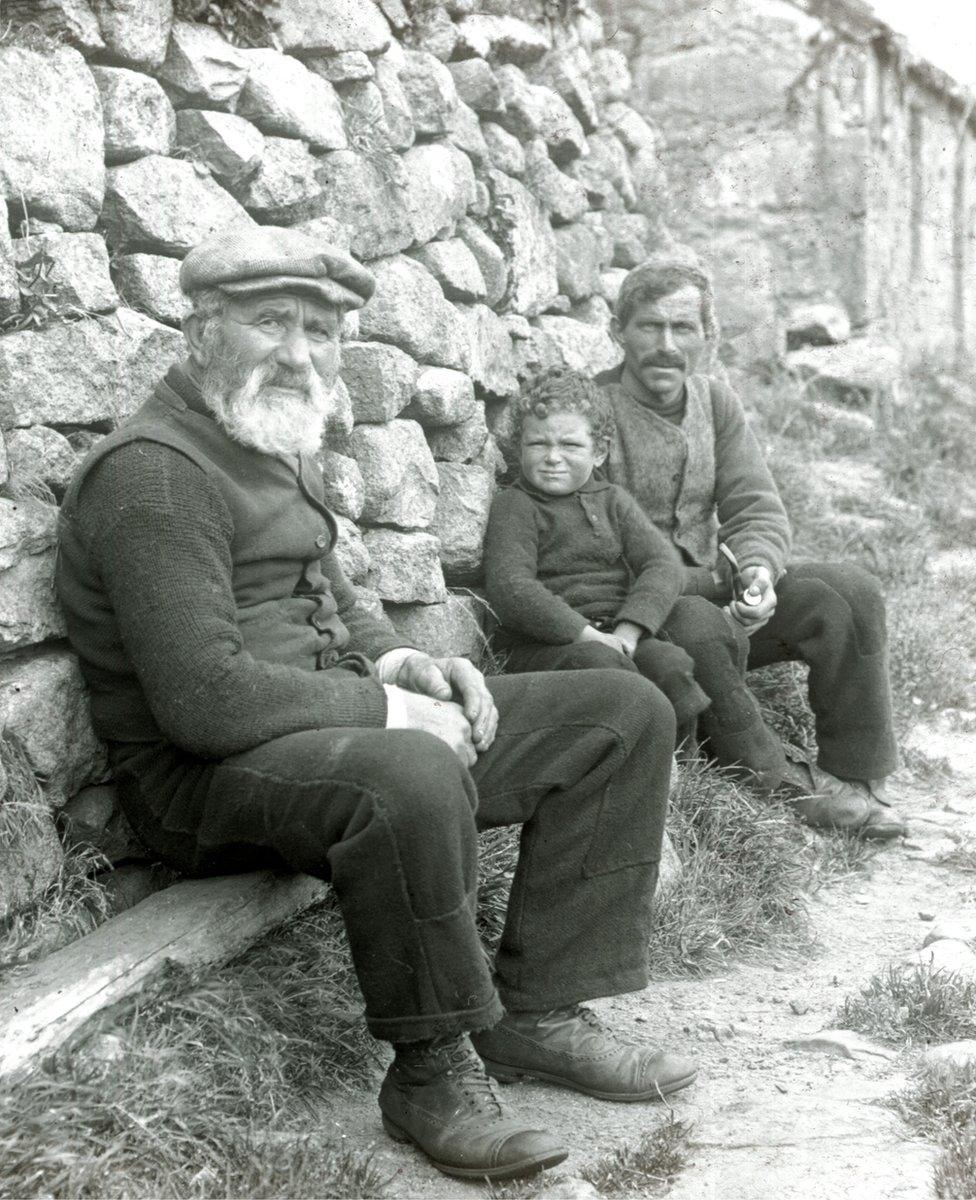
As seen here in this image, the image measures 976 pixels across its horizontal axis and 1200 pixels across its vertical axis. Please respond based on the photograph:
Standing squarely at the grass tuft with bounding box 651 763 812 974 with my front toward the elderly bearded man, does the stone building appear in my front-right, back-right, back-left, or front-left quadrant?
back-right

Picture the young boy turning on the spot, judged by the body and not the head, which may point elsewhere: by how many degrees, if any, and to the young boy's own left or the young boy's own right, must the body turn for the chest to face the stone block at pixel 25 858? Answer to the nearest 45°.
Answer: approximately 90° to the young boy's own right

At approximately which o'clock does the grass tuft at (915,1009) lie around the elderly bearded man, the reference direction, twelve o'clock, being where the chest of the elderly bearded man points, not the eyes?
The grass tuft is roughly at 10 o'clock from the elderly bearded man.

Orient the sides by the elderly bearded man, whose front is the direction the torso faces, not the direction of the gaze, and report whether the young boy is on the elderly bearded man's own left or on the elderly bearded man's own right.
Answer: on the elderly bearded man's own left

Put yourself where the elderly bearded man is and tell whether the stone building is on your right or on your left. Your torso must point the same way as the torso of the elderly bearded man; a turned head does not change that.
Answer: on your left

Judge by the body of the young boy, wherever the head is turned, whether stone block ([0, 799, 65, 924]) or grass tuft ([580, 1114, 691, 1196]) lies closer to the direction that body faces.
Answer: the grass tuft

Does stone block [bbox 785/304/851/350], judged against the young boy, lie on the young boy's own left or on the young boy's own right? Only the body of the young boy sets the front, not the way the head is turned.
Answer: on the young boy's own left

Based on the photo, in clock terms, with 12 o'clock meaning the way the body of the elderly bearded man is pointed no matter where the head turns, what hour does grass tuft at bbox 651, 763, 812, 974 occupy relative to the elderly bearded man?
The grass tuft is roughly at 9 o'clock from the elderly bearded man.

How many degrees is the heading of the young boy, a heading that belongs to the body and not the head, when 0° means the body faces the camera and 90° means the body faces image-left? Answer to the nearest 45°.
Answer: approximately 315°
